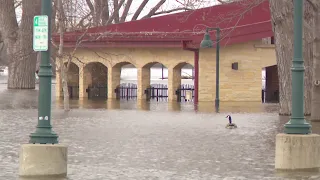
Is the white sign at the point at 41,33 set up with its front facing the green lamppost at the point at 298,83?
no

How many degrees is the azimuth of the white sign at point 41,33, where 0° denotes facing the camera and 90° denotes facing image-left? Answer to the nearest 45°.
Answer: approximately 45°

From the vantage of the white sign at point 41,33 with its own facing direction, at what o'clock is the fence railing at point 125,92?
The fence railing is roughly at 5 o'clock from the white sign.

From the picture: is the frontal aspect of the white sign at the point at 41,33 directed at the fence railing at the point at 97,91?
no
